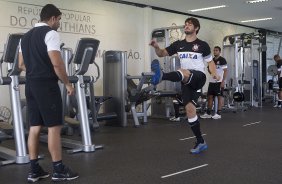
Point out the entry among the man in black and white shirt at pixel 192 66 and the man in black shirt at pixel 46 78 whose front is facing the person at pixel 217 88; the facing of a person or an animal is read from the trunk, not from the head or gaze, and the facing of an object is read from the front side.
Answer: the man in black shirt at pixel 46 78

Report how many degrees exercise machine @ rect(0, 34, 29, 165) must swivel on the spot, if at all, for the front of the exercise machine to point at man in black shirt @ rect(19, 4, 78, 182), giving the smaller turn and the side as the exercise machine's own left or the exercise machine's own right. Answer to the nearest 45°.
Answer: approximately 180°

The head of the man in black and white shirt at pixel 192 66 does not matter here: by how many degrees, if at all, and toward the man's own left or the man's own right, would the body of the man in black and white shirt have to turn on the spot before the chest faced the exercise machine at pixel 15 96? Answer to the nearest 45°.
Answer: approximately 45° to the man's own right

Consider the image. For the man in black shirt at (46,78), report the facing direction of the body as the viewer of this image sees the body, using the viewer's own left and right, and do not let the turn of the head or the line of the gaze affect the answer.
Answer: facing away from the viewer and to the right of the viewer

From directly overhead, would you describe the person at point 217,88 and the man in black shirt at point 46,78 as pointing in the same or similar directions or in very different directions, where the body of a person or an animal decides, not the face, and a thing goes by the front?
very different directions

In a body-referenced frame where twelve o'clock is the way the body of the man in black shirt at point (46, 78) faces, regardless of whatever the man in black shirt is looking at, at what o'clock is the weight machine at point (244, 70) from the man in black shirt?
The weight machine is roughly at 12 o'clock from the man in black shirt.

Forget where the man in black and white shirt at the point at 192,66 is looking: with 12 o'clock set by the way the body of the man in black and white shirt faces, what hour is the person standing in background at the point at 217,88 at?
The person standing in background is roughly at 5 o'clock from the man in black and white shirt.
